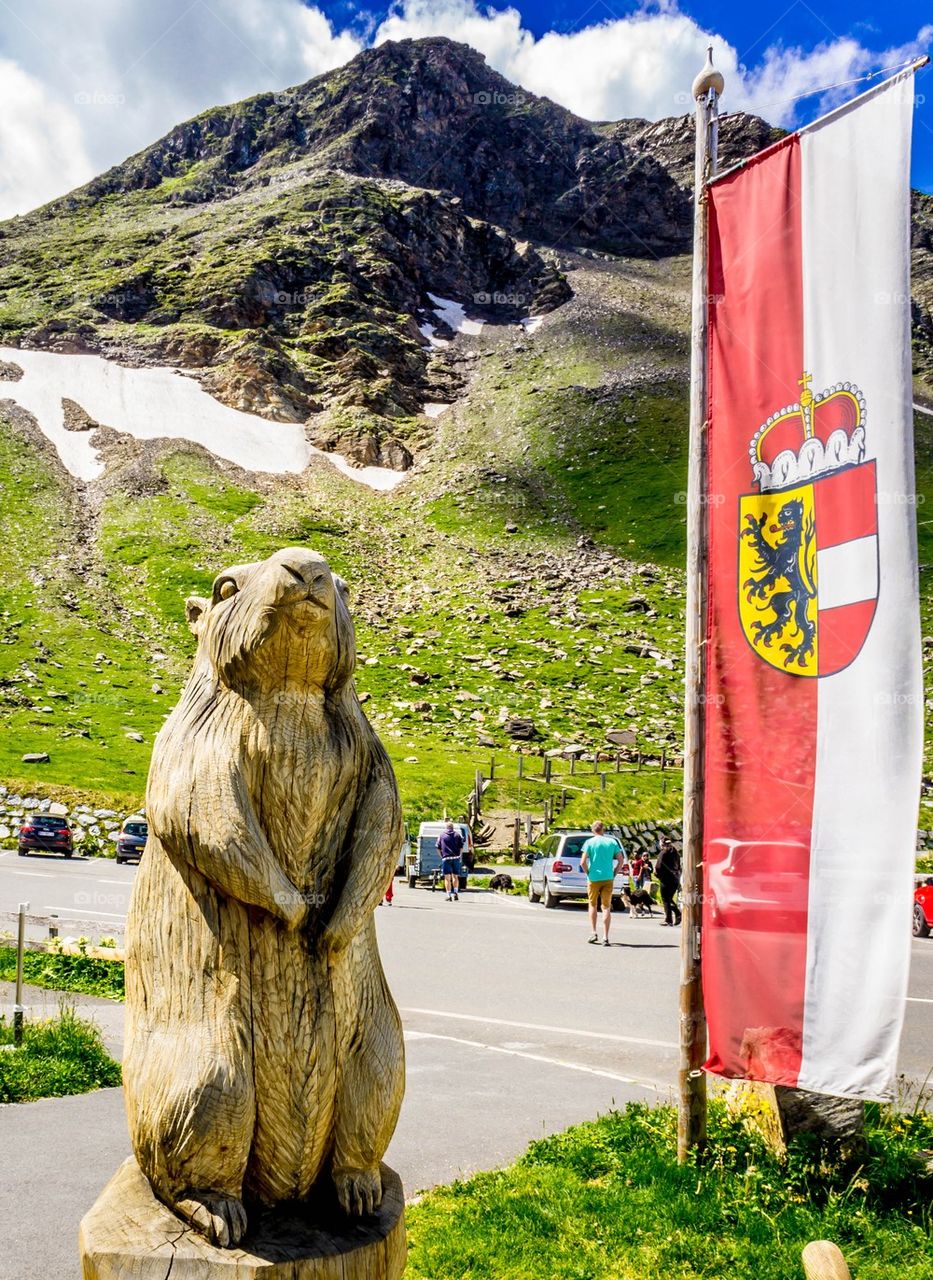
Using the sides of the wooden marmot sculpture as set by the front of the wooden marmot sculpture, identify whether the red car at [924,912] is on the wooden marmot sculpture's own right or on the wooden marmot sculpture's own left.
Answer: on the wooden marmot sculpture's own left

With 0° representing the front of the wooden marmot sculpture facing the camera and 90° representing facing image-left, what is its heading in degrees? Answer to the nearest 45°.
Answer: approximately 315°

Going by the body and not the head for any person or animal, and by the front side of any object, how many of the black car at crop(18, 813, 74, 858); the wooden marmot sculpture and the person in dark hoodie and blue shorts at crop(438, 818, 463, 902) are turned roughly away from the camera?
2

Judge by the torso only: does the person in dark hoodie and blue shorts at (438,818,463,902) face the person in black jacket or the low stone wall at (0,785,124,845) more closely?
the low stone wall

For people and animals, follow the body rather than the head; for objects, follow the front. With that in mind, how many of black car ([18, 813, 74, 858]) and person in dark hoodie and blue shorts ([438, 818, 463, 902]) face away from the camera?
2

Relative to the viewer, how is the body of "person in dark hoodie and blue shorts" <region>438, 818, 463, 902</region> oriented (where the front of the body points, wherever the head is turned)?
away from the camera

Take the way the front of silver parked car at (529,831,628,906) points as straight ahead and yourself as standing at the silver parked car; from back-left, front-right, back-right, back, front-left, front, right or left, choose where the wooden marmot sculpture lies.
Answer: back-left

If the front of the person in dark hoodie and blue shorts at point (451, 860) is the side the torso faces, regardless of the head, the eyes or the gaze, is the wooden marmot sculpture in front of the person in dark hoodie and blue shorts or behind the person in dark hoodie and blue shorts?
behind

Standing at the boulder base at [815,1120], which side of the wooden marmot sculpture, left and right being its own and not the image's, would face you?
left

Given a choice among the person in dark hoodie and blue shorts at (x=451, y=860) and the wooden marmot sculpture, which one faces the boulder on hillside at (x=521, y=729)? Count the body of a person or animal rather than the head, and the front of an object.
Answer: the person in dark hoodie and blue shorts

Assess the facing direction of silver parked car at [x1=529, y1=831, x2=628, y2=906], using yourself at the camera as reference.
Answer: facing away from the viewer and to the left of the viewer

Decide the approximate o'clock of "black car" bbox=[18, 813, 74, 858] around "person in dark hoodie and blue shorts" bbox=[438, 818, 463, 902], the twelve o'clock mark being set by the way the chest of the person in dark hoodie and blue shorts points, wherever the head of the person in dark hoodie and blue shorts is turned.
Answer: The black car is roughly at 10 o'clock from the person in dark hoodie and blue shorts.
